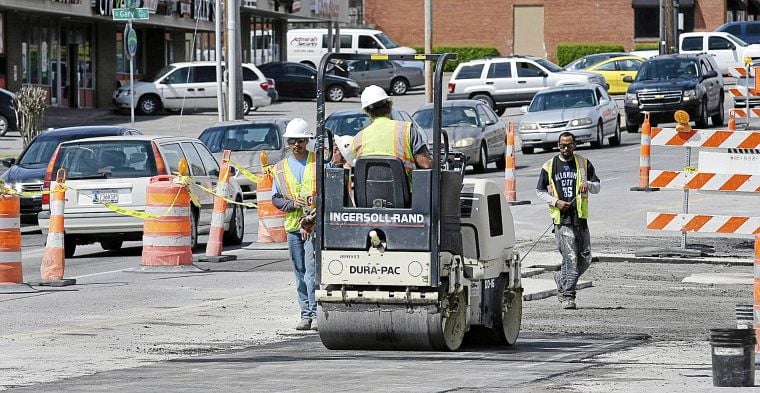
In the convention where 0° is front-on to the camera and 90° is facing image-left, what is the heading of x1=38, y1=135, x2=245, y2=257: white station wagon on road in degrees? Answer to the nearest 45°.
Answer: approximately 225°

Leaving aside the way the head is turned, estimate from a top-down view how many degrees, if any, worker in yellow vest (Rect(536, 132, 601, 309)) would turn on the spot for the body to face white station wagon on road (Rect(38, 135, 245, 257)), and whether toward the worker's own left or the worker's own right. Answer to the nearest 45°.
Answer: approximately 135° to the worker's own right

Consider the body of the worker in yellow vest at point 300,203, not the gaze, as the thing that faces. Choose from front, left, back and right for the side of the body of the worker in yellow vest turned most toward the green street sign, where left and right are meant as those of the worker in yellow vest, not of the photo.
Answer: back

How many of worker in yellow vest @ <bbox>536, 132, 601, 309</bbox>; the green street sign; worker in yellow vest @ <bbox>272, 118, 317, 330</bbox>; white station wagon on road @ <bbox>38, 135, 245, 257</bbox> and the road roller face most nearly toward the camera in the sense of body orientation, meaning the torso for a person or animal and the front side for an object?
3

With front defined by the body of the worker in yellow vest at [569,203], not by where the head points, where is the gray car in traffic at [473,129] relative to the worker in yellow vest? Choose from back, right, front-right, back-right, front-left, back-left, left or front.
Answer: back

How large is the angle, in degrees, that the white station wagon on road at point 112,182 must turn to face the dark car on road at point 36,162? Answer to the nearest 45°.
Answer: approximately 45° to its left

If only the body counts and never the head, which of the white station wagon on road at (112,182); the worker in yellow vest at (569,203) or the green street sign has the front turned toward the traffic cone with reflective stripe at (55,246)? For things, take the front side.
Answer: the green street sign

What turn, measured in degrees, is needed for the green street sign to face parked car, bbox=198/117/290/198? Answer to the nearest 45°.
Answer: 0° — it already faces it

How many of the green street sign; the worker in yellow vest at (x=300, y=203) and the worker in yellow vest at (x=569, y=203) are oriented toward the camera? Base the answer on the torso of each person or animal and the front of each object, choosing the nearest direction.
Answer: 3

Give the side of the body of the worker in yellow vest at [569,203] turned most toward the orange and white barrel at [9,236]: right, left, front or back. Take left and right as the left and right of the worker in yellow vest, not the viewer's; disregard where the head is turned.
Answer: right
